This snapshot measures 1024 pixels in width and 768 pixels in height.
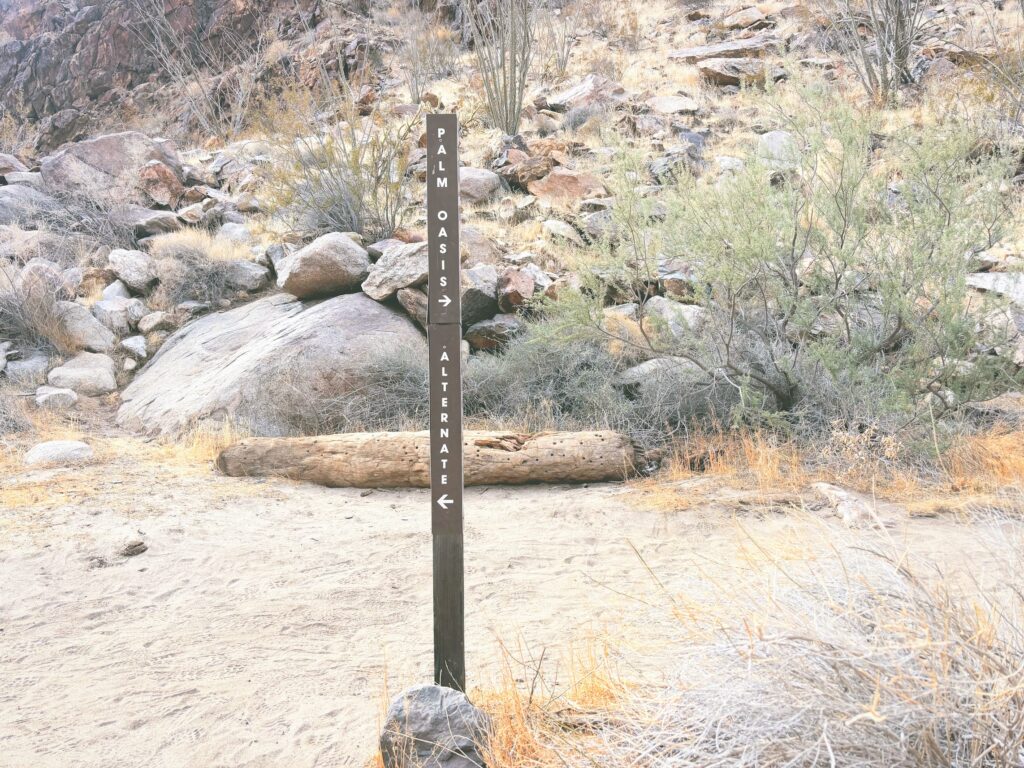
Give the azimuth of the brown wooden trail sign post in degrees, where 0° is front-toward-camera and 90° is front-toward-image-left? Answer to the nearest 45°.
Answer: approximately 0°

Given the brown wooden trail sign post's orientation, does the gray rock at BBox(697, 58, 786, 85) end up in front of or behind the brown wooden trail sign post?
behind

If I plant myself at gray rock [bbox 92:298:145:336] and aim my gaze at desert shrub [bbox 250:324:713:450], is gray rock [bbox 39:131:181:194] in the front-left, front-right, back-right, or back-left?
back-left

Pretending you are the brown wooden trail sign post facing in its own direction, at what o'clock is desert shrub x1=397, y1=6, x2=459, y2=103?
The desert shrub is roughly at 6 o'clock from the brown wooden trail sign post.

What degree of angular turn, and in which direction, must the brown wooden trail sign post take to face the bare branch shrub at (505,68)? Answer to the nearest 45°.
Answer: approximately 180°

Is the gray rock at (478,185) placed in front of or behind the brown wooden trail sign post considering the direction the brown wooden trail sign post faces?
behind

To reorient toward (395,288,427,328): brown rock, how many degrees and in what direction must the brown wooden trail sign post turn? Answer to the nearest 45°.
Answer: approximately 180°

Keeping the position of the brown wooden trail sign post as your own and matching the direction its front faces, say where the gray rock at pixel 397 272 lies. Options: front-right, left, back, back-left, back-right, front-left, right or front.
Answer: back

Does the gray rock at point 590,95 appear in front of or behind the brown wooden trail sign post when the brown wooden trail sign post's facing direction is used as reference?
behind

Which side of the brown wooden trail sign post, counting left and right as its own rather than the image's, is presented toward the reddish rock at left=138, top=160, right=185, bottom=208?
back

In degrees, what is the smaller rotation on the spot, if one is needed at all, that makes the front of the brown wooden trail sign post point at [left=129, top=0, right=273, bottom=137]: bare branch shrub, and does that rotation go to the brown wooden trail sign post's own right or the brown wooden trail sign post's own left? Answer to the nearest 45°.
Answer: approximately 180°

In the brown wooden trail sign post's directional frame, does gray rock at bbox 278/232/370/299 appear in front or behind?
behind

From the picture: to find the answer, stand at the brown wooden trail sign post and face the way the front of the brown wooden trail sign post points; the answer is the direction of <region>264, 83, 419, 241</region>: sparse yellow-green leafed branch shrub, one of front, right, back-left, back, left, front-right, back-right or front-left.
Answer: back
